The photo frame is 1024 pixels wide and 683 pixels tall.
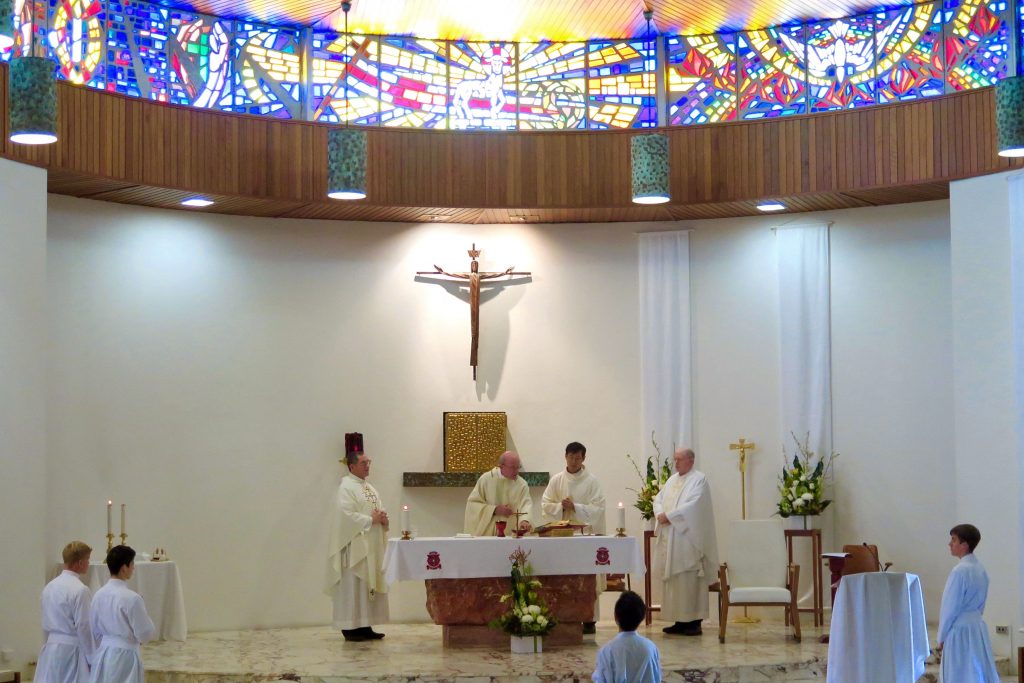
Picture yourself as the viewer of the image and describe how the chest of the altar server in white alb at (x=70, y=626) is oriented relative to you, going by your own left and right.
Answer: facing away from the viewer and to the right of the viewer

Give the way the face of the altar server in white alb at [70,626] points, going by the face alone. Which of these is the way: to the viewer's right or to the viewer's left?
to the viewer's right

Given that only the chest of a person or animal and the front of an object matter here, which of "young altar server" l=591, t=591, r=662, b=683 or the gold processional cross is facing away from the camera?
the young altar server

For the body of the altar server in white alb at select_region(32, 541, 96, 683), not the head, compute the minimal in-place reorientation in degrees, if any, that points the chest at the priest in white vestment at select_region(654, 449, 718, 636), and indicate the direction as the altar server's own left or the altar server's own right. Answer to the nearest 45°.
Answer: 0° — they already face them

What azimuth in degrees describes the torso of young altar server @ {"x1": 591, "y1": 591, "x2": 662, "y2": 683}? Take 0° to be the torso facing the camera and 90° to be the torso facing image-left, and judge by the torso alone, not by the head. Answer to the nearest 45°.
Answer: approximately 180°

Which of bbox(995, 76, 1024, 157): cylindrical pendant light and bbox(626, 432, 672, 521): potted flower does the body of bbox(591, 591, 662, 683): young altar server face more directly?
the potted flower

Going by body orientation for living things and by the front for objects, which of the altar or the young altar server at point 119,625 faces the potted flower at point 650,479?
the young altar server

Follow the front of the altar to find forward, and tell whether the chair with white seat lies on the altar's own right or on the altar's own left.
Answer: on the altar's own left
